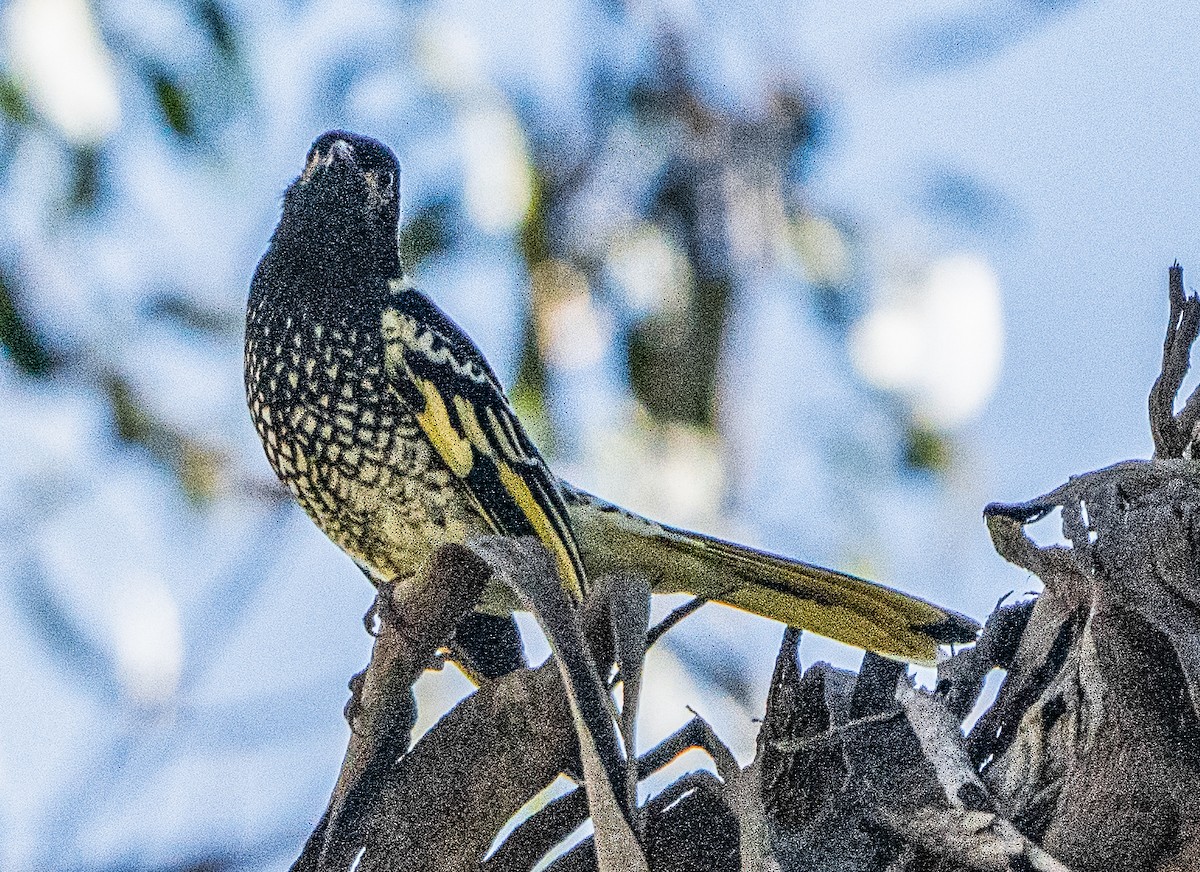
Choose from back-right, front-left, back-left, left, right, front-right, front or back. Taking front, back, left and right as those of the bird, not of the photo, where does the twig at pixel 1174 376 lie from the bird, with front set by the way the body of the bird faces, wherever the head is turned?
left
